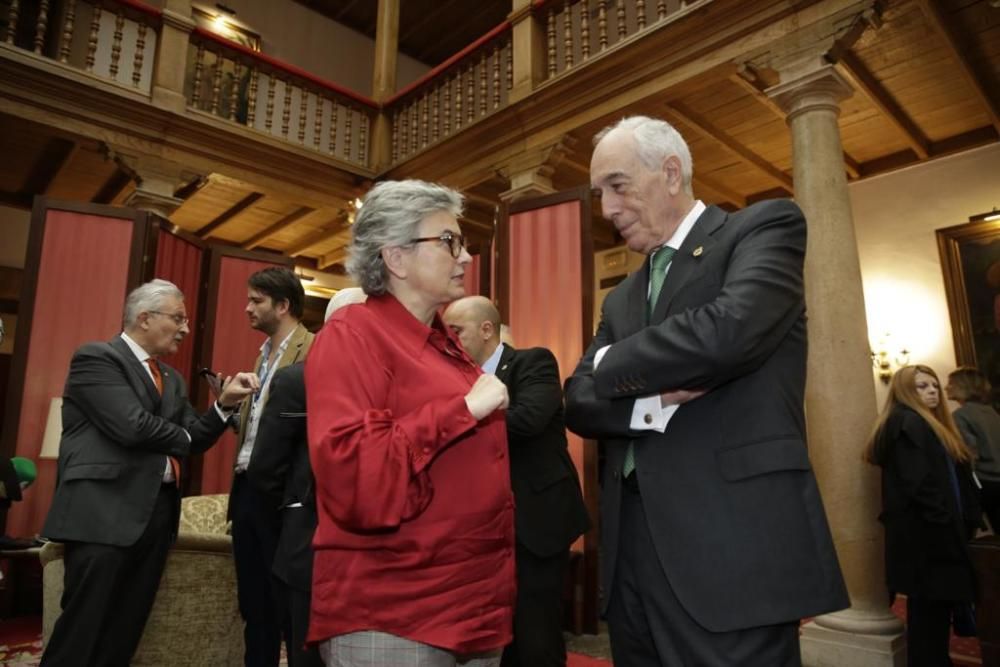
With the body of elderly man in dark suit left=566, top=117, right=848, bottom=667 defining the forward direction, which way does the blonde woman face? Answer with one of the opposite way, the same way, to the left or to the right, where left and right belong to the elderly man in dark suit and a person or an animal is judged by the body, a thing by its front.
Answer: to the left

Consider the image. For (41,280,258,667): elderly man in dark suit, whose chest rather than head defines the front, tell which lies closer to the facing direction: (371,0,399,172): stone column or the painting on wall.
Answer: the painting on wall

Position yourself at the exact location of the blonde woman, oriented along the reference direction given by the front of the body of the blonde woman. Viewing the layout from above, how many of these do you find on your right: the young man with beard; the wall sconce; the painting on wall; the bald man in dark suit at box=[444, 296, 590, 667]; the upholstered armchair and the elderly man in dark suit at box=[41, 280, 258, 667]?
4

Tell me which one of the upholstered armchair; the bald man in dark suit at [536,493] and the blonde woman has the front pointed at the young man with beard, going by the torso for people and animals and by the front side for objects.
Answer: the bald man in dark suit

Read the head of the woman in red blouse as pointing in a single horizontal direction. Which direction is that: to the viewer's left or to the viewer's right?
to the viewer's right

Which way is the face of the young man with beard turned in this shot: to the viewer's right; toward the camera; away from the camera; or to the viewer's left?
to the viewer's left

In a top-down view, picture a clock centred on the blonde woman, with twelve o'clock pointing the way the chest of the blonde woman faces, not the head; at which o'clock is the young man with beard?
The young man with beard is roughly at 3 o'clock from the blonde woman.

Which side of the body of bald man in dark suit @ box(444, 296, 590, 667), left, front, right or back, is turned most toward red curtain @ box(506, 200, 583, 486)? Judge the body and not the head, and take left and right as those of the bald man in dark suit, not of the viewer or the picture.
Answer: right

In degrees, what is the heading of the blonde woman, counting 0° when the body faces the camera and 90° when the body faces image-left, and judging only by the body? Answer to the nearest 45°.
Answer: approximately 315°

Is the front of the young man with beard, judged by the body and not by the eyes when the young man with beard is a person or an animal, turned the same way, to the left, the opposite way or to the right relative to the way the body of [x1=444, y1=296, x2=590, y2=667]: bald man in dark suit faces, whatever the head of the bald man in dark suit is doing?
to the left
